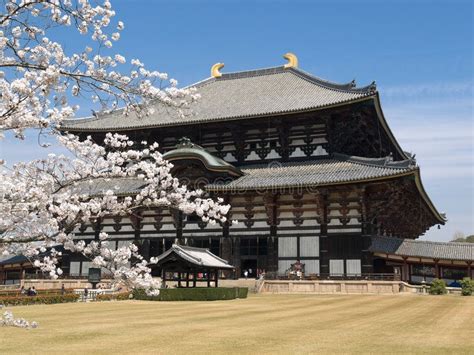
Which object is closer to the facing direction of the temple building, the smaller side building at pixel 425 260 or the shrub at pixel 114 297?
the shrub

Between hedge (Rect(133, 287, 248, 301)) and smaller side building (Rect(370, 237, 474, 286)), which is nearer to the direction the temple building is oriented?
the hedge

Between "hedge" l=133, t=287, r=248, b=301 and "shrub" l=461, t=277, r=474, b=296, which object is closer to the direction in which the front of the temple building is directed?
the hedge

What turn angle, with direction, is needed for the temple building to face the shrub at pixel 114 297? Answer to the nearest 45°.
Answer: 0° — it already faces it

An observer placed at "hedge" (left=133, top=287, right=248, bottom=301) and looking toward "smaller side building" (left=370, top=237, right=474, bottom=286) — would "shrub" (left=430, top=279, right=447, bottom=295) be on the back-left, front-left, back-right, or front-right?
front-right

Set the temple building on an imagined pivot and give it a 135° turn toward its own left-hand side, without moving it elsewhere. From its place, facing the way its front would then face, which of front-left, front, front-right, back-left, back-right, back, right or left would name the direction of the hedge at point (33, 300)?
back-right

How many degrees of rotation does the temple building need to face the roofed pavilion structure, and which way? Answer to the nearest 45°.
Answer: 0° — it already faces it

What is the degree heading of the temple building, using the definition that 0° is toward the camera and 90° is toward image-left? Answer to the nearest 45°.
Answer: approximately 45°

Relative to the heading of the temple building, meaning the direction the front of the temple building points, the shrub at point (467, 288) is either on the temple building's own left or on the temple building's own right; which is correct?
on the temple building's own left
